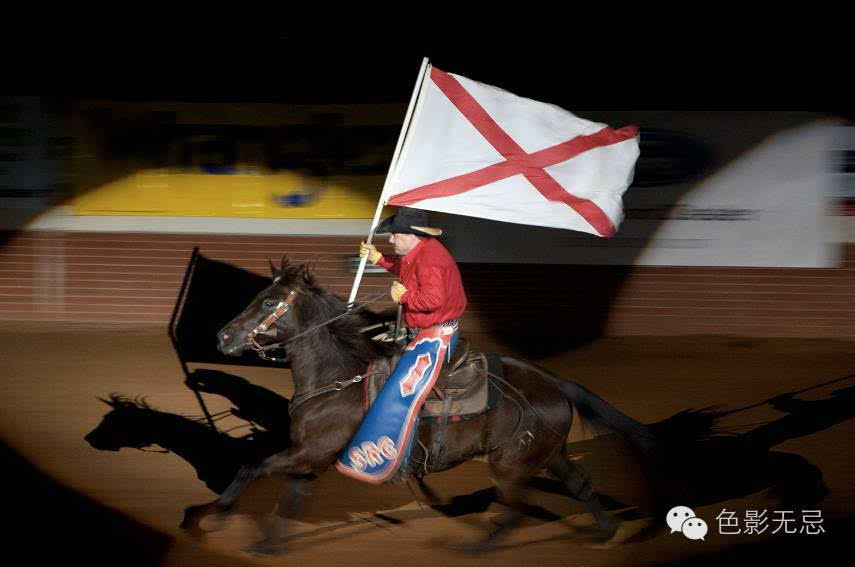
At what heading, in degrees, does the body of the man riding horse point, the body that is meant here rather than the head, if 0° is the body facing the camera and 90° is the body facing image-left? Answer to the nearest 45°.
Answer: approximately 90°

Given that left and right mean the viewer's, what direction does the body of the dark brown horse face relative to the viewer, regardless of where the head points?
facing to the left of the viewer

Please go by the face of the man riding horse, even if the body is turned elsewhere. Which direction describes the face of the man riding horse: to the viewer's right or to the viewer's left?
to the viewer's left
